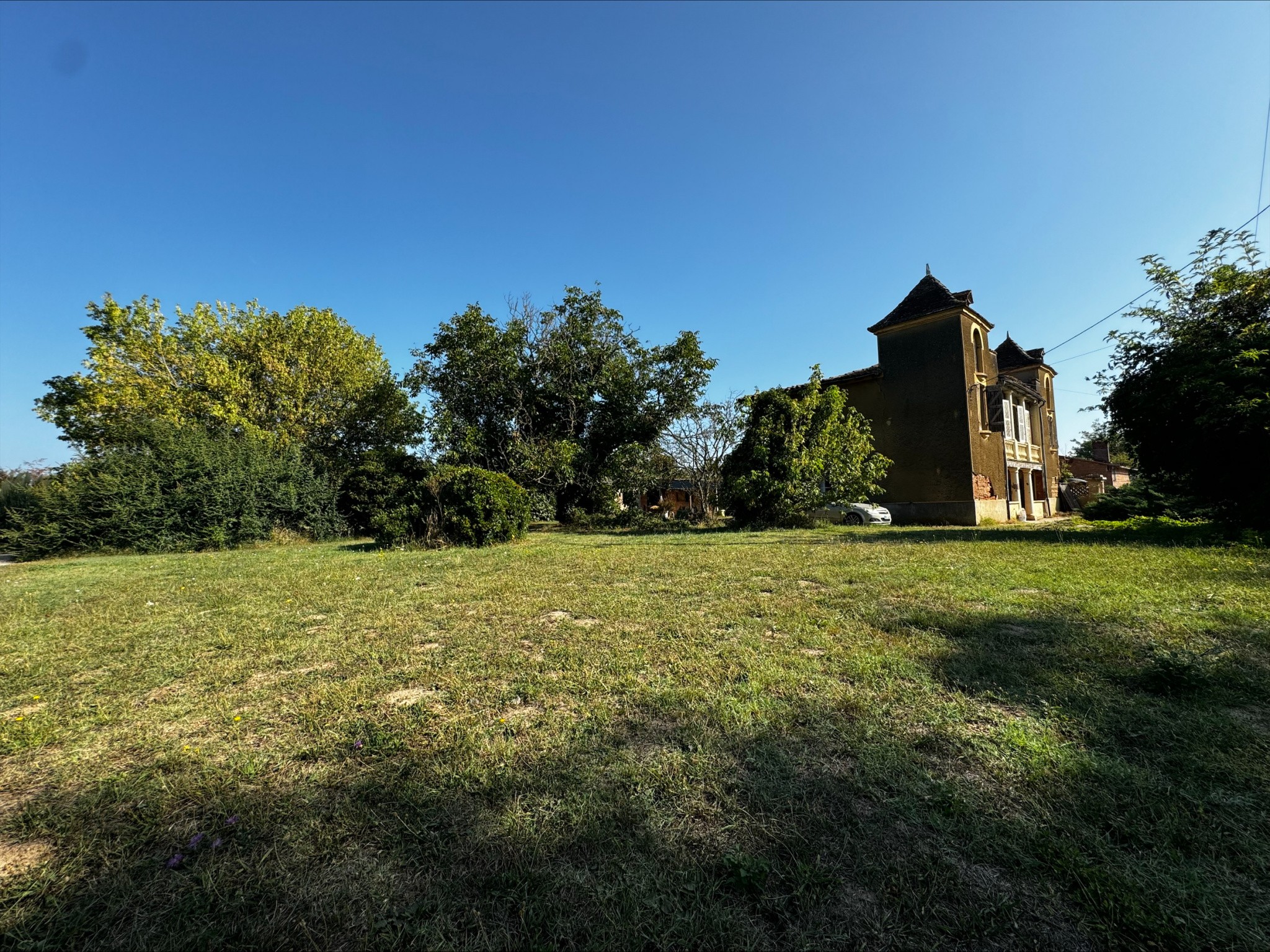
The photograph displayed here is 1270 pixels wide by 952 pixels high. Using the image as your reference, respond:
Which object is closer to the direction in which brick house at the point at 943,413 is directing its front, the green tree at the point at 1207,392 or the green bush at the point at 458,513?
the green tree

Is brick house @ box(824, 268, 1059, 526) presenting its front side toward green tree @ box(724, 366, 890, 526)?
no

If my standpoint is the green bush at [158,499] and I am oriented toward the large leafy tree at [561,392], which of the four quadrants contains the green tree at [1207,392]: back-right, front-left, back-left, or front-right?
front-right

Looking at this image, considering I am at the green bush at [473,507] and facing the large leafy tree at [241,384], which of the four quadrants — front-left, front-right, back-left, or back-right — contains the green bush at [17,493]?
front-left

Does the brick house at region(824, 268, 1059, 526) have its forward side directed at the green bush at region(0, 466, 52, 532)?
no

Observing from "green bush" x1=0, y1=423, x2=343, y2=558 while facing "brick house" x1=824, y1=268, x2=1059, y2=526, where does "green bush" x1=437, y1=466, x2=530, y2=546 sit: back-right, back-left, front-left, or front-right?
front-right

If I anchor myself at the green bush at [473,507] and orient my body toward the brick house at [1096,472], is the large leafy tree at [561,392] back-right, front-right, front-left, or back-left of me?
front-left

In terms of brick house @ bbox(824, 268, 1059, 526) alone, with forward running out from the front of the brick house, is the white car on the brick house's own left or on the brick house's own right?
on the brick house's own right

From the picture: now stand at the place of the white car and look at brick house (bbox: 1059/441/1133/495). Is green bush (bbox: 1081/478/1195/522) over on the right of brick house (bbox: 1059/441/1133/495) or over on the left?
right

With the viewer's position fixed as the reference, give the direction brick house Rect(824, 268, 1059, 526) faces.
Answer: facing the viewer and to the right of the viewer

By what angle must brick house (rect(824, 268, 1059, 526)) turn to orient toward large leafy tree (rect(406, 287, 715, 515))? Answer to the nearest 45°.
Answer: approximately 90° to its right

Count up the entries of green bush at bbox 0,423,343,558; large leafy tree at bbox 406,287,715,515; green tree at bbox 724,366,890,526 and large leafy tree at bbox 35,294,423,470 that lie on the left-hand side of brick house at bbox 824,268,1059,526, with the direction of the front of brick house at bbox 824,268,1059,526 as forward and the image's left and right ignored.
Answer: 0

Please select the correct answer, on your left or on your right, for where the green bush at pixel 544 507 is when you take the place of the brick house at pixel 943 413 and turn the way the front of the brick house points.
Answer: on your right

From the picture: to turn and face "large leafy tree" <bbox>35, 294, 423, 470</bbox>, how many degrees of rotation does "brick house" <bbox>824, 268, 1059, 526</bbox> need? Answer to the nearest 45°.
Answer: approximately 90° to its right

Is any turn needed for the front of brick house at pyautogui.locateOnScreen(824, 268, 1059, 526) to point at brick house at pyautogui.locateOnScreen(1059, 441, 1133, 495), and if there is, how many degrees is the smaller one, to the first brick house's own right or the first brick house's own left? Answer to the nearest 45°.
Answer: approximately 135° to the first brick house's own left

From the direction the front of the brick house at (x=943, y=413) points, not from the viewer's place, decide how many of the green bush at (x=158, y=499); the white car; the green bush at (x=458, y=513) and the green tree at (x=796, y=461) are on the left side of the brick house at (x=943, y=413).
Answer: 0
